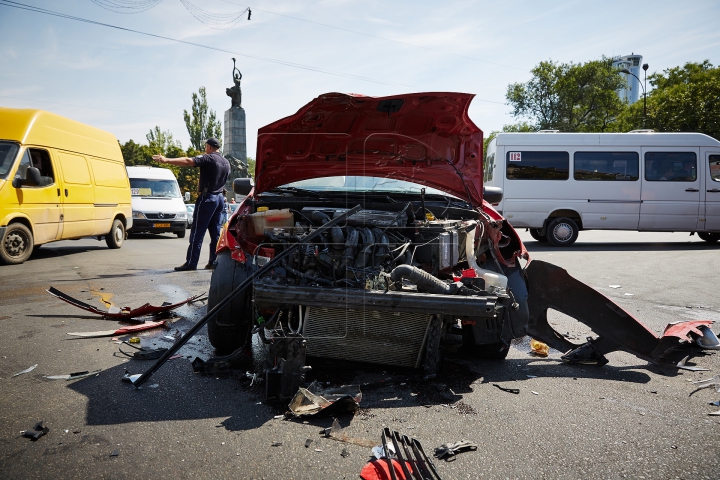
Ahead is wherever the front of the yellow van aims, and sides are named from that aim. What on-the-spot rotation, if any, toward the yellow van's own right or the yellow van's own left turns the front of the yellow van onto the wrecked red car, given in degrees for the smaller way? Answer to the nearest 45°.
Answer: approximately 45° to the yellow van's own left

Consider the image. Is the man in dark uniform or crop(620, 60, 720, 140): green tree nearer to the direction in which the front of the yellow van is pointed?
the man in dark uniform

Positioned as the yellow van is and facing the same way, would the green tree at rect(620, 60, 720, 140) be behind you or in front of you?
behind

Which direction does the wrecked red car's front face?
toward the camera

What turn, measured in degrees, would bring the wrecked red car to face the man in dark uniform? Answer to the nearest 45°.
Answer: approximately 135° to its right

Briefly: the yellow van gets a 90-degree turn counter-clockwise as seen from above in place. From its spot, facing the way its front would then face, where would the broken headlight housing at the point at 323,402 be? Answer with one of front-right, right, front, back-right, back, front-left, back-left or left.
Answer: front-right

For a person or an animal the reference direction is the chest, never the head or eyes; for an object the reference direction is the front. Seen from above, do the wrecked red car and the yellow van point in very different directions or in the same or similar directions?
same or similar directions
